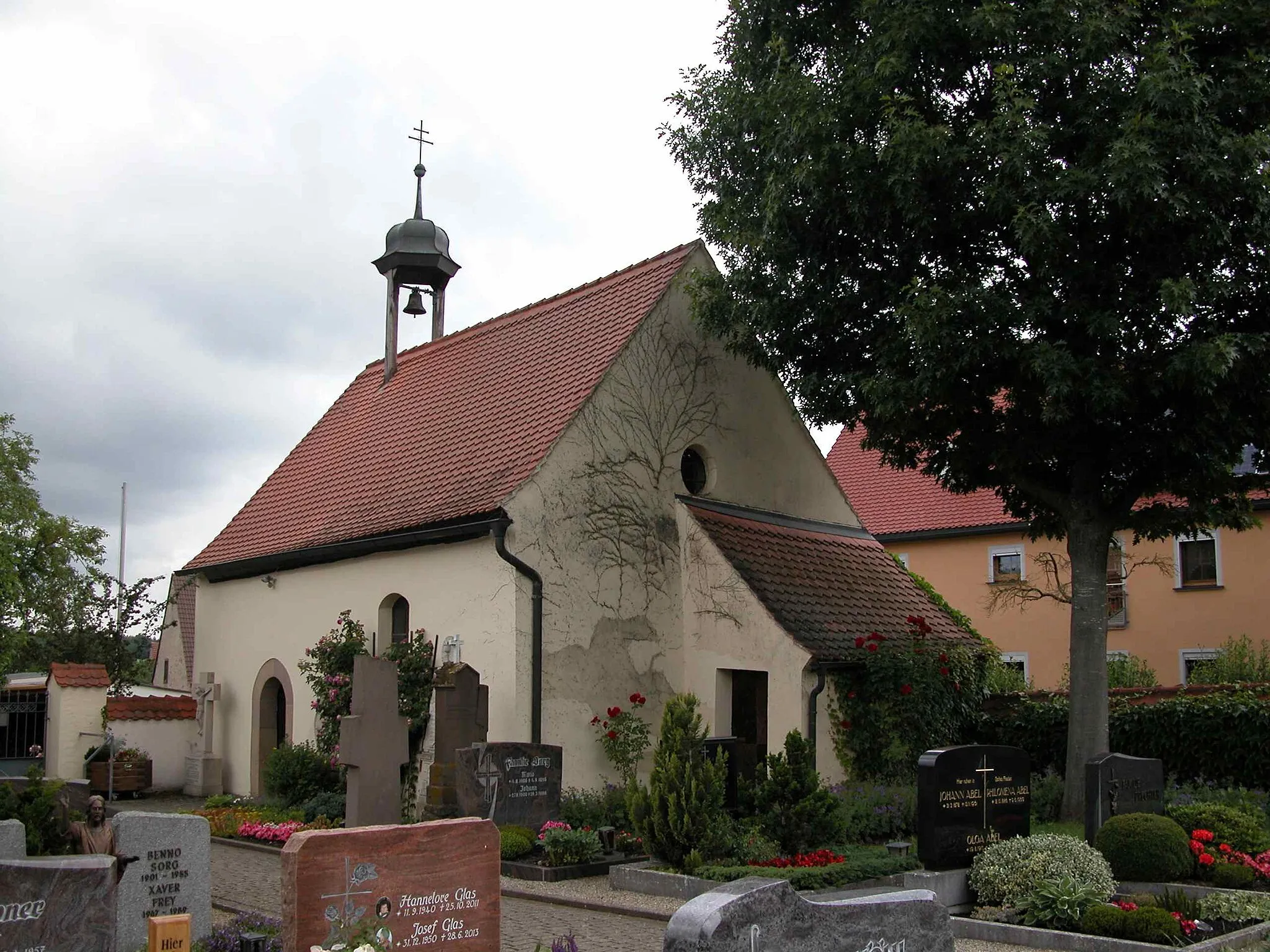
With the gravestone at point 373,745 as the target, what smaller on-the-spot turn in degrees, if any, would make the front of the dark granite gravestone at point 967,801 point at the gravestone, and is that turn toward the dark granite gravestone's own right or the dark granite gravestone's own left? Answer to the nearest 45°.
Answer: approximately 135° to the dark granite gravestone's own right

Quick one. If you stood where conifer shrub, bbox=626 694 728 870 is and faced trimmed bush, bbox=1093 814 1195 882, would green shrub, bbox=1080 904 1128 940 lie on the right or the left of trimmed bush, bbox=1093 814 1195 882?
right
